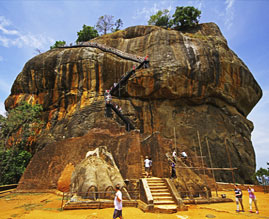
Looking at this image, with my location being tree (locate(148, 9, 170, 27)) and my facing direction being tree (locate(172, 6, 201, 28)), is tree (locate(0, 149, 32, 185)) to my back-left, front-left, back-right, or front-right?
back-right

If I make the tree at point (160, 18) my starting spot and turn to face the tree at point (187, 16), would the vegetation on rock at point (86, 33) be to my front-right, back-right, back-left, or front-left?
back-right

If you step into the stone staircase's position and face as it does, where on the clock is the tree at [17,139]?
The tree is roughly at 4 o'clock from the stone staircase.

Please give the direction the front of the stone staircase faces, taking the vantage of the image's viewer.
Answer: facing the viewer
